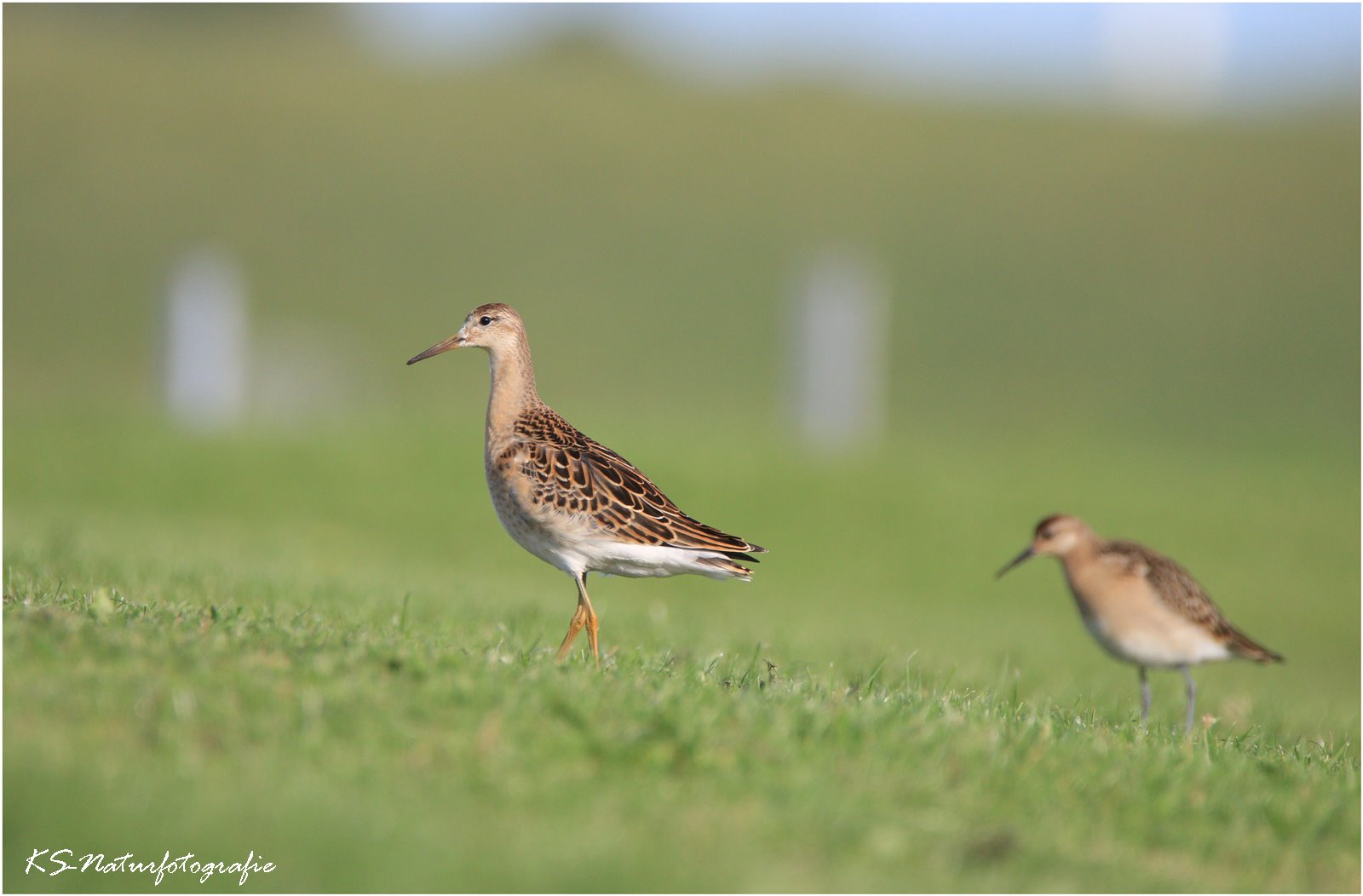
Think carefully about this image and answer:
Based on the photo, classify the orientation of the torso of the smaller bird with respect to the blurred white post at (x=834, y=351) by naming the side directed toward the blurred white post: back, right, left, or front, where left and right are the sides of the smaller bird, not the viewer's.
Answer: right

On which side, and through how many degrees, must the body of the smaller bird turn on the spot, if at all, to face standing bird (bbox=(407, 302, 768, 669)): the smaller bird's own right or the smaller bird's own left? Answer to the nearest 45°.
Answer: approximately 45° to the smaller bird's own left

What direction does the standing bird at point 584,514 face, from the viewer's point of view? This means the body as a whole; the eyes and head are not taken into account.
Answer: to the viewer's left

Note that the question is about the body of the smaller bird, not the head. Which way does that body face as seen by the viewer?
to the viewer's left

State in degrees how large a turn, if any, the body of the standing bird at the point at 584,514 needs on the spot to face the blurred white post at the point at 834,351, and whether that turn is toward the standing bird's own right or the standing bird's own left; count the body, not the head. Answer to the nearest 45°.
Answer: approximately 90° to the standing bird's own right

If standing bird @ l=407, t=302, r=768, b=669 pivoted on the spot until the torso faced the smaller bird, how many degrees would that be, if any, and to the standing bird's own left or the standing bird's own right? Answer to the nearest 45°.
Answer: approximately 180°
